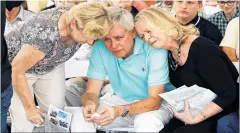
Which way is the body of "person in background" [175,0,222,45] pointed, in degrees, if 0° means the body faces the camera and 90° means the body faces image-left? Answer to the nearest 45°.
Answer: approximately 45°

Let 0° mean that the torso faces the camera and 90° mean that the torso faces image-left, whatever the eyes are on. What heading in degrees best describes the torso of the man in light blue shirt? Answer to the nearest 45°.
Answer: approximately 45°

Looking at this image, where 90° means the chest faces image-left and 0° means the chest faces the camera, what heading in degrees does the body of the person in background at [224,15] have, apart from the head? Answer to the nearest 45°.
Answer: approximately 0°

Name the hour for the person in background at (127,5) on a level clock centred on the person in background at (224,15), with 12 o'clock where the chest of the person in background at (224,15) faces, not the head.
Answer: the person in background at (127,5) is roughly at 2 o'clock from the person in background at (224,15).

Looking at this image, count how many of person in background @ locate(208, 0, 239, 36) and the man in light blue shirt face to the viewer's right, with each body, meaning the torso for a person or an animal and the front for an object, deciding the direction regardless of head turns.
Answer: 0

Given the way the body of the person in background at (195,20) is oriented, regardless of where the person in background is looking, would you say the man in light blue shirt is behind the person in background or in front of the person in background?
in front

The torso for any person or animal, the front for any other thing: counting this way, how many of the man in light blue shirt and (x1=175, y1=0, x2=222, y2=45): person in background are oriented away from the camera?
0

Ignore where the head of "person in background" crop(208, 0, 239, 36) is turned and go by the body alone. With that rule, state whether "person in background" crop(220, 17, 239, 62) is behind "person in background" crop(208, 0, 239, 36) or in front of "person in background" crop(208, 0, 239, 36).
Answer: in front

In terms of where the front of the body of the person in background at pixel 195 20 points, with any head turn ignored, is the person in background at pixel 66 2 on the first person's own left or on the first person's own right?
on the first person's own right

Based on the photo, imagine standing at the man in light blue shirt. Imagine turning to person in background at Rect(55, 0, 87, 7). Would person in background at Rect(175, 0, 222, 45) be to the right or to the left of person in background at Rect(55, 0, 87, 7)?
right

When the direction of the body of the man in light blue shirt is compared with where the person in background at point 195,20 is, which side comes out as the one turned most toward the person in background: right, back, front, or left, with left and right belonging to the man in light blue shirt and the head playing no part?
back
